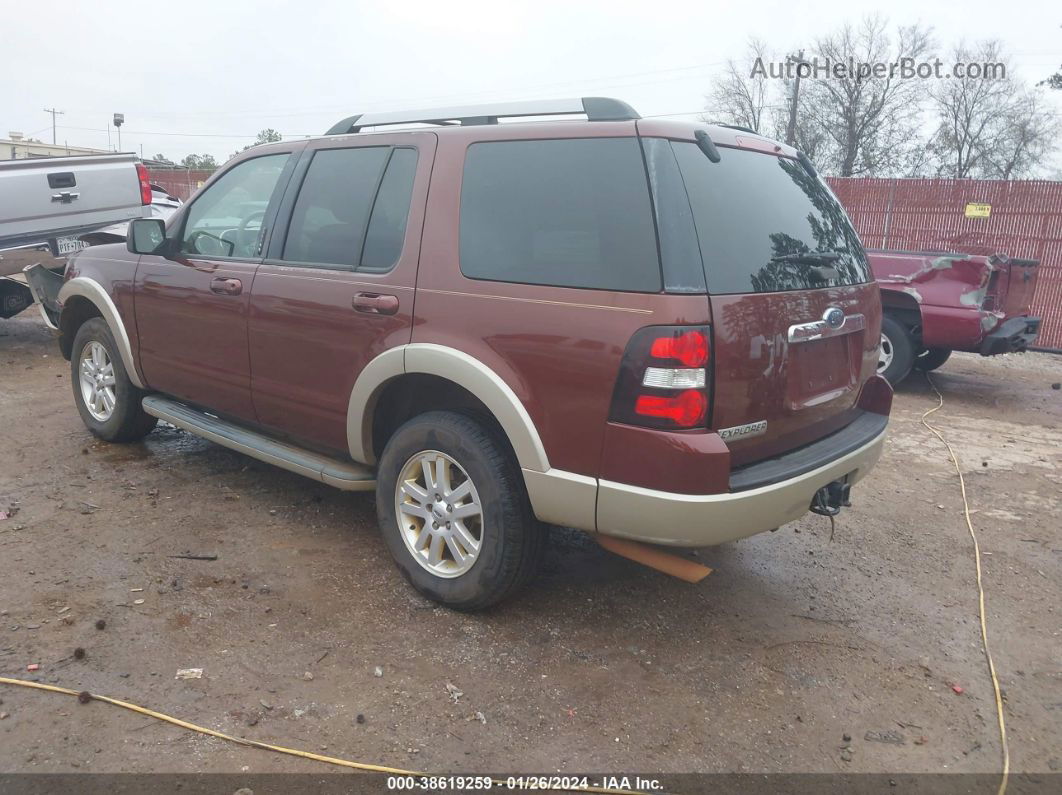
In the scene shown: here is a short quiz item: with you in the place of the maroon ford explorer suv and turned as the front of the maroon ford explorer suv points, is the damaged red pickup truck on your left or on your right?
on your right

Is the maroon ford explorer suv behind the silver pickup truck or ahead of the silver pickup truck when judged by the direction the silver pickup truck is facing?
behind

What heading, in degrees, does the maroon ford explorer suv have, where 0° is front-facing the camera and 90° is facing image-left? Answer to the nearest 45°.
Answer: approximately 135°

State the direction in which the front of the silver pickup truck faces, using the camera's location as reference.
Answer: facing away from the viewer and to the left of the viewer

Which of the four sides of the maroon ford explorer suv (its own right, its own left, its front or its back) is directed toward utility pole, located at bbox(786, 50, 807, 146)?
right

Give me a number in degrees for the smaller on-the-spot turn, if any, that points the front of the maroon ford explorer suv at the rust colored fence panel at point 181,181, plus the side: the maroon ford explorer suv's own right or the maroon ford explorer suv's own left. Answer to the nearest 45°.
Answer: approximately 45° to the maroon ford explorer suv's own right

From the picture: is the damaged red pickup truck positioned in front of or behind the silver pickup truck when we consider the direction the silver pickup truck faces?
behind

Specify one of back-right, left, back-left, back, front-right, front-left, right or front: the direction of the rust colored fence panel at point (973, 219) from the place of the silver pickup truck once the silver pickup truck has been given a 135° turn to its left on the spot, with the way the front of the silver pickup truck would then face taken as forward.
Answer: left

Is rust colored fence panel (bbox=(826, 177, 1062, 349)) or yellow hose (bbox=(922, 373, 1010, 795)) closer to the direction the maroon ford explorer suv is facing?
the rust colored fence panel
